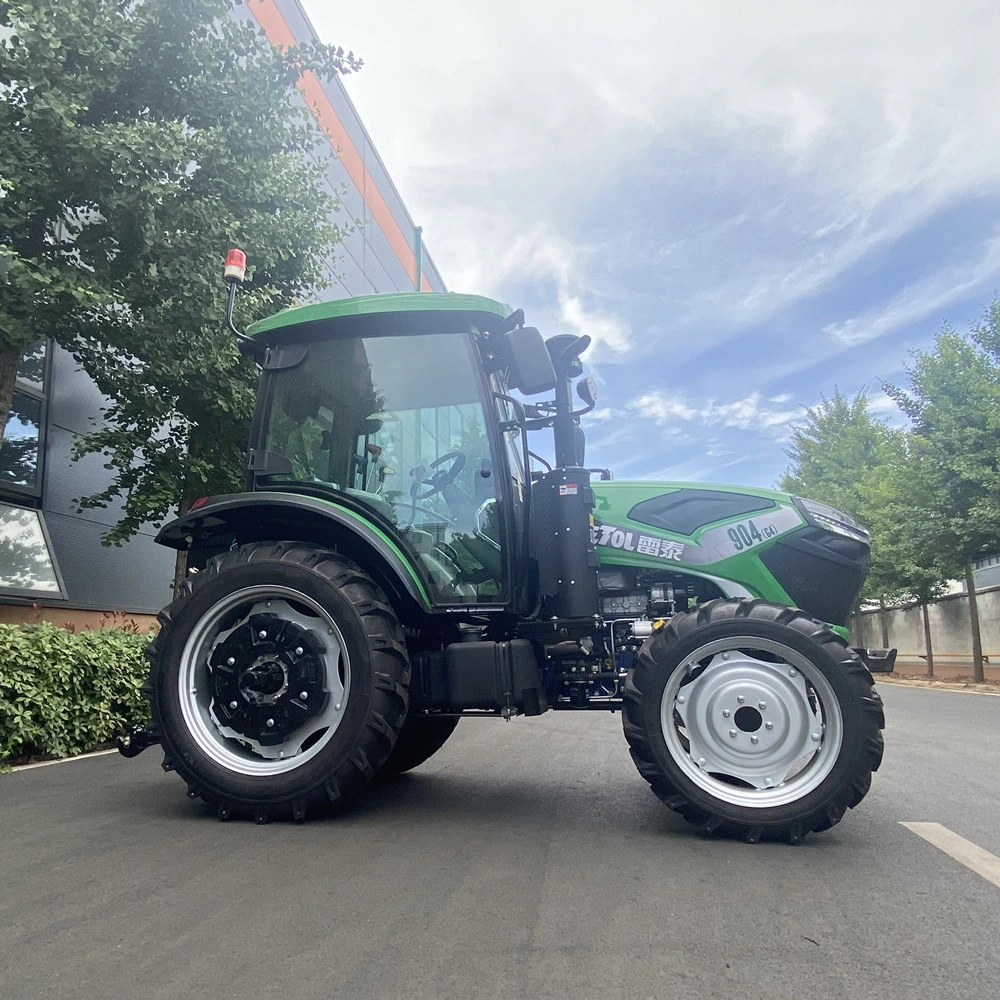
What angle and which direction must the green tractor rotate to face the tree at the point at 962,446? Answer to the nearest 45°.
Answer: approximately 45° to its left

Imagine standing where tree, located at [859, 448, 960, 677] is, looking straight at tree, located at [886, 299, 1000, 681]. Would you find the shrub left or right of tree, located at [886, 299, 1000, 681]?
right

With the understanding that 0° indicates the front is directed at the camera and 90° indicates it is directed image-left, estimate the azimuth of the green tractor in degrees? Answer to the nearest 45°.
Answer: approximately 270°

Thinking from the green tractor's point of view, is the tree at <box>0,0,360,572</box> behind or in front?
behind

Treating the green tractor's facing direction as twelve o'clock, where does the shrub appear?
The shrub is roughly at 7 o'clock from the green tractor.

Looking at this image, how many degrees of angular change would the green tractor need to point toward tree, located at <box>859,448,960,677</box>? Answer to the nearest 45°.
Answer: approximately 45° to its left
